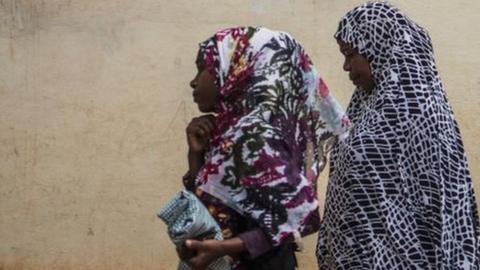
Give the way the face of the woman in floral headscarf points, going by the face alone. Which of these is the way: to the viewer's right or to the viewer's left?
to the viewer's left

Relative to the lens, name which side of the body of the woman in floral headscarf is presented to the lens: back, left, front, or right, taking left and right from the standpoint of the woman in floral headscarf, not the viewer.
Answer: left
